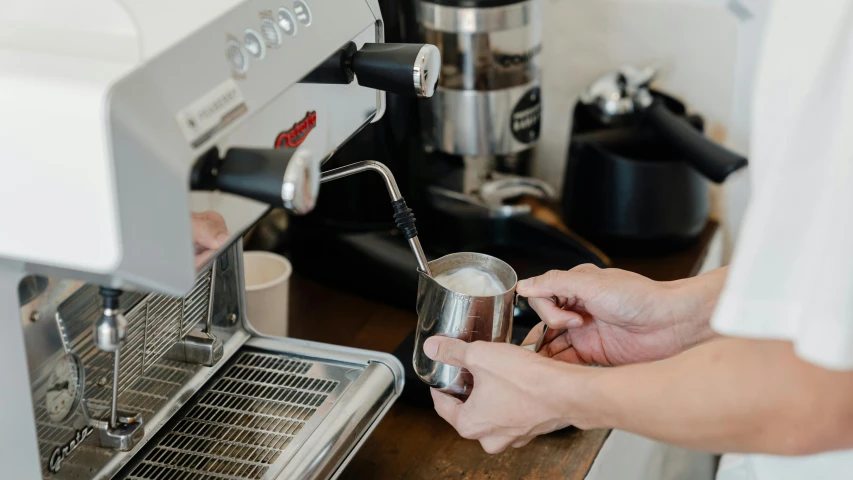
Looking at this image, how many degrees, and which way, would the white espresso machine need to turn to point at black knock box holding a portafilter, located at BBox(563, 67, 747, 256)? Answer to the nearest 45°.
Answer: approximately 90° to its left
